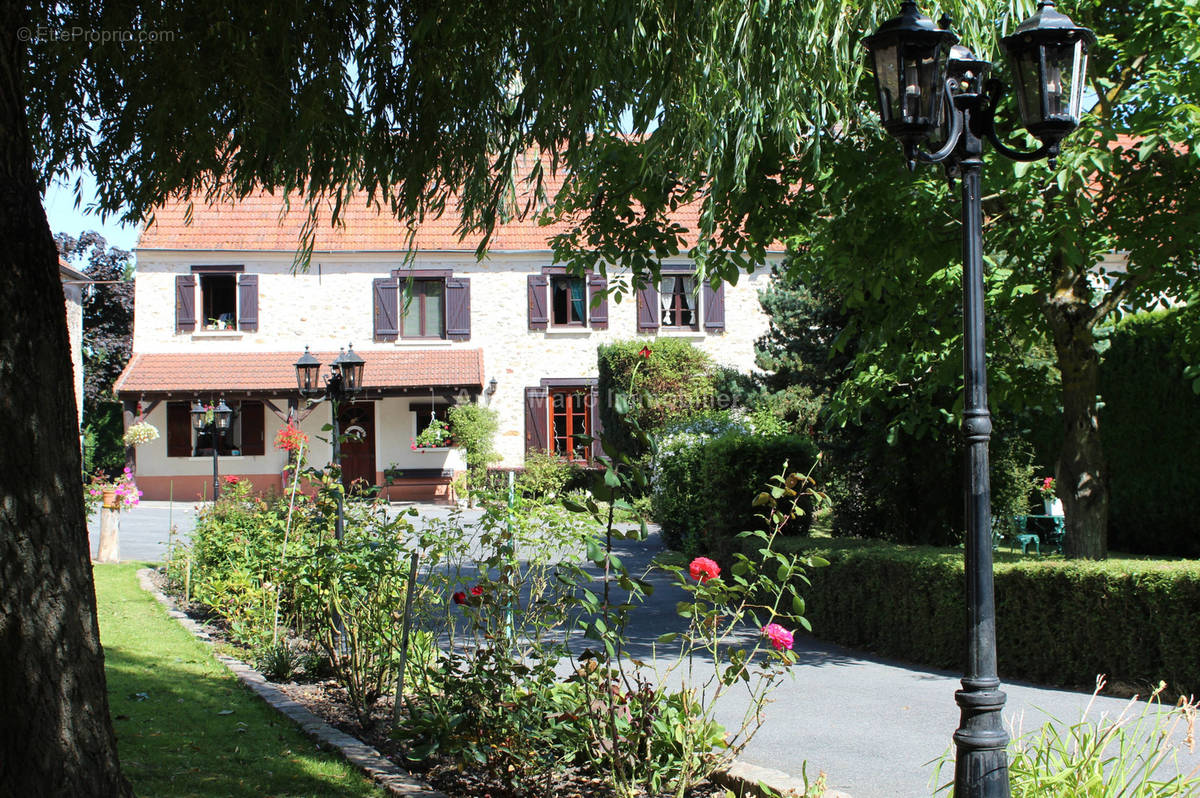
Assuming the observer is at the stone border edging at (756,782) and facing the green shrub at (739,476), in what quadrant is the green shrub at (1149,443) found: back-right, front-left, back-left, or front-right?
front-right

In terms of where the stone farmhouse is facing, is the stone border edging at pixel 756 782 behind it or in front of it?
in front

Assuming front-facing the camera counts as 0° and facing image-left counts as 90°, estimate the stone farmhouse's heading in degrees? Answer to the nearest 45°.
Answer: approximately 0°

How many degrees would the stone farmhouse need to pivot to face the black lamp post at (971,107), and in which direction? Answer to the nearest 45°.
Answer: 0° — it already faces it

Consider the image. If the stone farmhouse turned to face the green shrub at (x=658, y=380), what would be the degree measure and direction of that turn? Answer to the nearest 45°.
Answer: approximately 45° to its left

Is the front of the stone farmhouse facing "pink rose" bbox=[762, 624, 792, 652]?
yes

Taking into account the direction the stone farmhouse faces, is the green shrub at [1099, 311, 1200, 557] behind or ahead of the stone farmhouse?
ahead

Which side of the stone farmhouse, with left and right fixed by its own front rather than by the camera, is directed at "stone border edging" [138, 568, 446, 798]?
front

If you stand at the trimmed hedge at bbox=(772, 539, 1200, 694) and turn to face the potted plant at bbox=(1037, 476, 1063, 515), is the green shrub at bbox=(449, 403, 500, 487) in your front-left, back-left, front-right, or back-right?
front-left

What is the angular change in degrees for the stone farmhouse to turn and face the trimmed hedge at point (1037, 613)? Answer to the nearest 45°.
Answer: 0° — it already faces it

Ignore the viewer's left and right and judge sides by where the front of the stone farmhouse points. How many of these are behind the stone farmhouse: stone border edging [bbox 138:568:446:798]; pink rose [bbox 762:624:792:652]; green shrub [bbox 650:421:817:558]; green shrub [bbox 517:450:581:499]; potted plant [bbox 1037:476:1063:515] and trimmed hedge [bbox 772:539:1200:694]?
0
